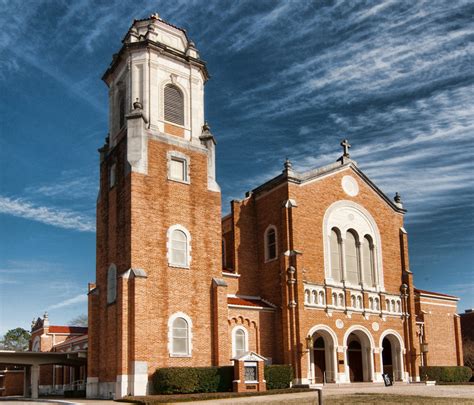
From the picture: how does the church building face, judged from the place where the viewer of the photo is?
facing the viewer and to the right of the viewer

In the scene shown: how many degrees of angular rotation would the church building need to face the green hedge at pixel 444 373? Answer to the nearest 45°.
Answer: approximately 90° to its left
